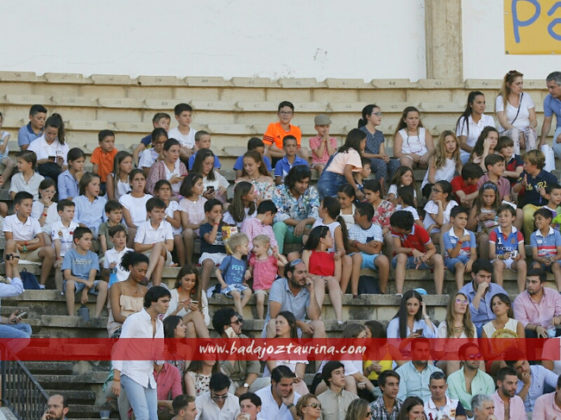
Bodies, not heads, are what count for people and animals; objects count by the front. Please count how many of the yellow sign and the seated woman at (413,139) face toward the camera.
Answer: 2

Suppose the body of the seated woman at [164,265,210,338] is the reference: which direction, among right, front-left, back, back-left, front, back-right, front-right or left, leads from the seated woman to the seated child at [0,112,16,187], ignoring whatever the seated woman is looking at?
back

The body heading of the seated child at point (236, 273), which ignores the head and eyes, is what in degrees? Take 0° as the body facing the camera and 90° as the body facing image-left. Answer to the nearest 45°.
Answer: approximately 315°

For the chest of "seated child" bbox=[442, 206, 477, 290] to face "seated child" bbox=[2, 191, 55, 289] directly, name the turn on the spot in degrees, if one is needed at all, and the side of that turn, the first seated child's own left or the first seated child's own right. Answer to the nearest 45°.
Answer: approximately 90° to the first seated child's own right

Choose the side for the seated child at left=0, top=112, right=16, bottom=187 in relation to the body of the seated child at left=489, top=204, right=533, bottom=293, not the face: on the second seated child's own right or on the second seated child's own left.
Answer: on the second seated child's own right

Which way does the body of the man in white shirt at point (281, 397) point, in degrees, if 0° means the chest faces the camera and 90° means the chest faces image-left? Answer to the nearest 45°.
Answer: approximately 315°

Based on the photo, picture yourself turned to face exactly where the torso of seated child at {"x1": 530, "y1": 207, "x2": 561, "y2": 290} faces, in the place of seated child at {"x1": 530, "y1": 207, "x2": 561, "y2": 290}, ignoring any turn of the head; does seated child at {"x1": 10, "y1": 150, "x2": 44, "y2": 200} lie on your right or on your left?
on your right

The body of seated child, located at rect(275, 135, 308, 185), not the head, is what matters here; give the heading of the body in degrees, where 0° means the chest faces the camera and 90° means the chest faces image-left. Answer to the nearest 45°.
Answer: approximately 0°

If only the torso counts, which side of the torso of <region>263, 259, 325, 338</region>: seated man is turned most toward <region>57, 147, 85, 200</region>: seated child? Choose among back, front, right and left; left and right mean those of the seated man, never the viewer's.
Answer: back
